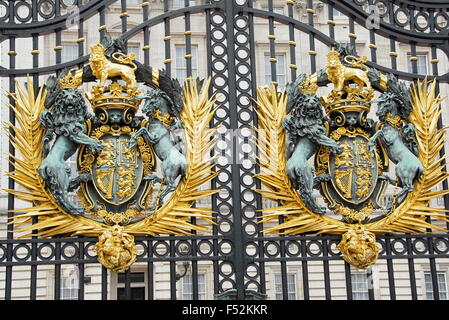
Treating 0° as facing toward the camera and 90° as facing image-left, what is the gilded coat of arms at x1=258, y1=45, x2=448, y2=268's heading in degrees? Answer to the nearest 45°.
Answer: approximately 0°
